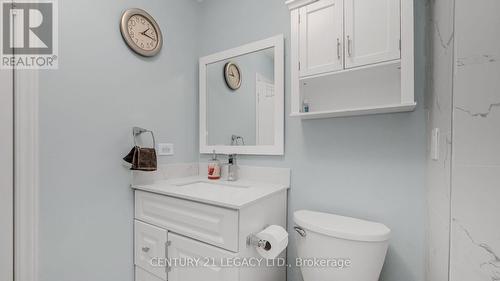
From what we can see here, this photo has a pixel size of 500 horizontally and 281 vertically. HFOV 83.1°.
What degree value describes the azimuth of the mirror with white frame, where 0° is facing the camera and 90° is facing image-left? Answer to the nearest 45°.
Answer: approximately 45°

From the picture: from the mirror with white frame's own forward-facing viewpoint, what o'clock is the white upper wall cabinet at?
The white upper wall cabinet is roughly at 9 o'clock from the mirror with white frame.

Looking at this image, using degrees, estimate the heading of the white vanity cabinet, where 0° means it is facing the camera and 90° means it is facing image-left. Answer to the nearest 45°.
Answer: approximately 45°
